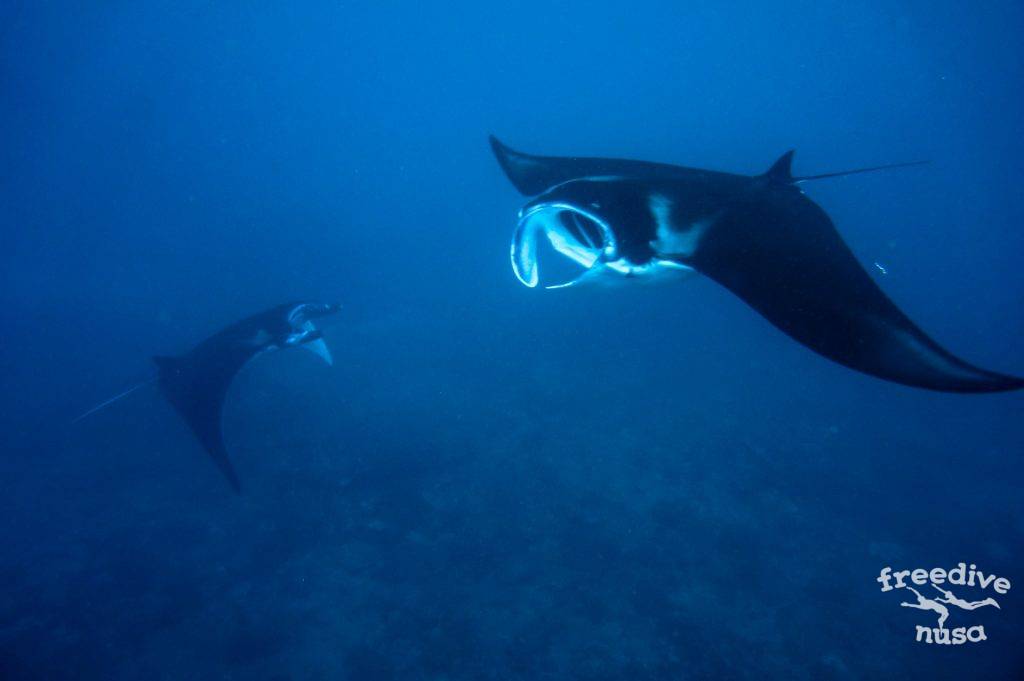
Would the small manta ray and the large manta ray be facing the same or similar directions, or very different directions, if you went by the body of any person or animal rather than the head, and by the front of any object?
very different directions

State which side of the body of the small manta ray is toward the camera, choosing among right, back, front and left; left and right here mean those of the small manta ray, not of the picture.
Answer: right

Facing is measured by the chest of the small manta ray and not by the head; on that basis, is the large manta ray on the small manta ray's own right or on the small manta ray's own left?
on the small manta ray's own right

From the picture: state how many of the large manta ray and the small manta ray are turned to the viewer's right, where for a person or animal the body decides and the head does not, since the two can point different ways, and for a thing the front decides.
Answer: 1

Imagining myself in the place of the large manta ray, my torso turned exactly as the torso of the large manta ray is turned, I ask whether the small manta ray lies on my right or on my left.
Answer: on my right
